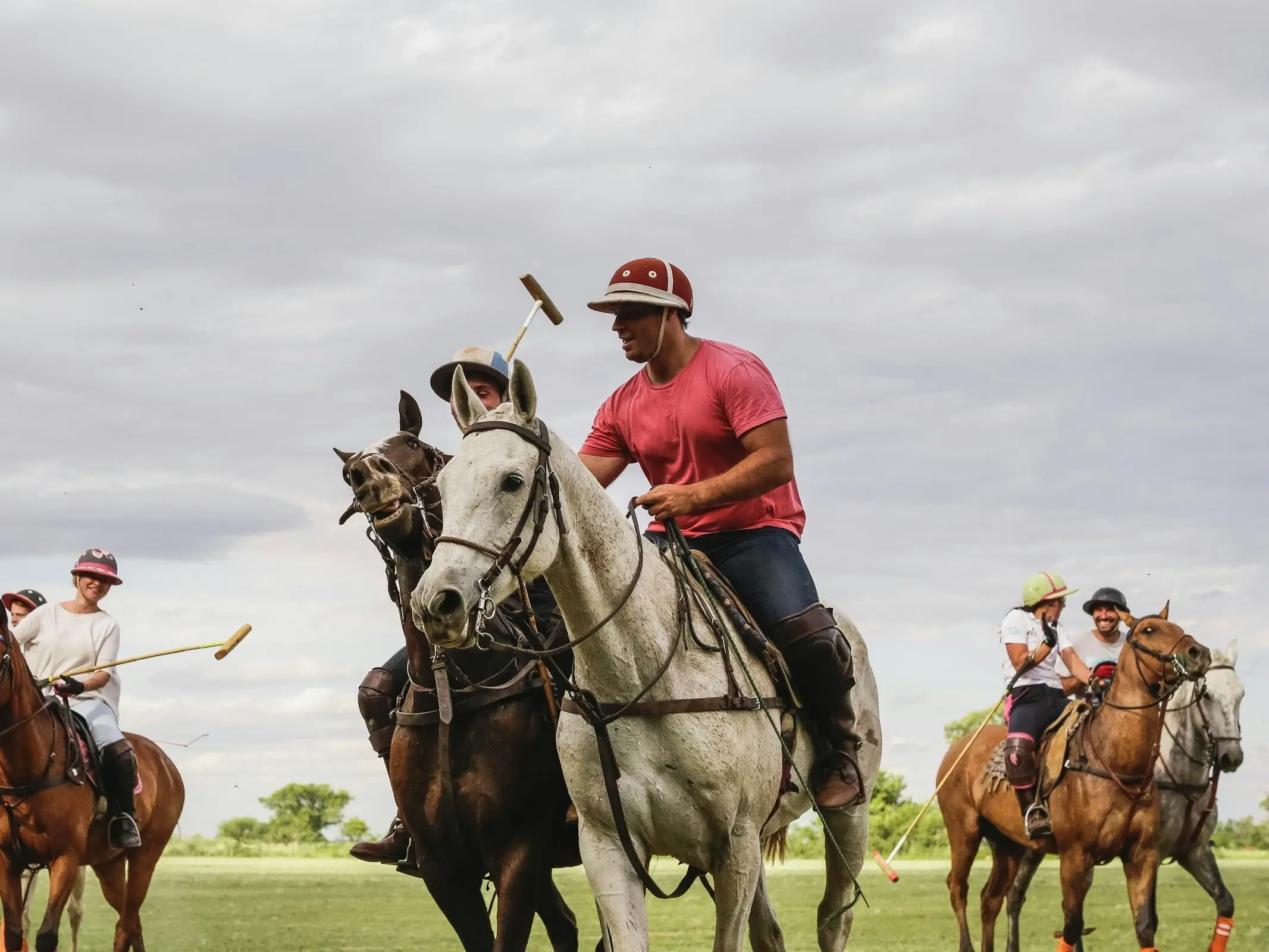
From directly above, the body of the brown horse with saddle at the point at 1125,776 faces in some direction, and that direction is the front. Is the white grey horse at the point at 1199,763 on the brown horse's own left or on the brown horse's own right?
on the brown horse's own left

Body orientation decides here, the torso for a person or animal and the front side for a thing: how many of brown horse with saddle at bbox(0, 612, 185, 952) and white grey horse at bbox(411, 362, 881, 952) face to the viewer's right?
0

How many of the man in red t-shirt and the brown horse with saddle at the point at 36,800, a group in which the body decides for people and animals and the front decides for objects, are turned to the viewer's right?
0

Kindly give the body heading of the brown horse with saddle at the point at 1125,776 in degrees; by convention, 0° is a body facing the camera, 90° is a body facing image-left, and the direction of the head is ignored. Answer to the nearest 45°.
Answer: approximately 315°

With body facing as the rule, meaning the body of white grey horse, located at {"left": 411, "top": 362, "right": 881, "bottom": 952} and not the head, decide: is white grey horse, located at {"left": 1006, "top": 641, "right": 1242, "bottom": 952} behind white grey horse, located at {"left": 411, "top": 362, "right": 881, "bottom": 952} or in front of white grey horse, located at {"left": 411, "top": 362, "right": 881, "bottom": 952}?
behind

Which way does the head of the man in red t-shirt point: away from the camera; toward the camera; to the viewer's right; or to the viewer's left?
to the viewer's left

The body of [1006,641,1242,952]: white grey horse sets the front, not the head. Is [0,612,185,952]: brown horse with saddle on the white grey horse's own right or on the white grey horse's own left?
on the white grey horse's own right

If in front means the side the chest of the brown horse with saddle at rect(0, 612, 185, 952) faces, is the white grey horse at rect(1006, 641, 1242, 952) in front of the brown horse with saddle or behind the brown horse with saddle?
behind

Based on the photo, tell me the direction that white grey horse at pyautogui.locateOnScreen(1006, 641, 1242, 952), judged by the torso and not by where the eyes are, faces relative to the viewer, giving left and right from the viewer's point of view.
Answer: facing the viewer and to the right of the viewer

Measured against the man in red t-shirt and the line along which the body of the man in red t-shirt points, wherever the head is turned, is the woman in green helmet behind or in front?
behind
